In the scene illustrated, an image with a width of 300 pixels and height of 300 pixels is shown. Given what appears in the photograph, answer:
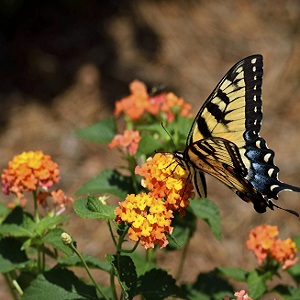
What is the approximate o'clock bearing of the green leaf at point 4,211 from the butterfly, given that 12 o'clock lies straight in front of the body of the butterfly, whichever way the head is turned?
The green leaf is roughly at 12 o'clock from the butterfly.

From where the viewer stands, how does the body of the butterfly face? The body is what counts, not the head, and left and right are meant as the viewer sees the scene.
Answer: facing to the left of the viewer

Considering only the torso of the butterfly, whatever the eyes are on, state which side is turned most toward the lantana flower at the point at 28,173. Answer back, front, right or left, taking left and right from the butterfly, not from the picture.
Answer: front
